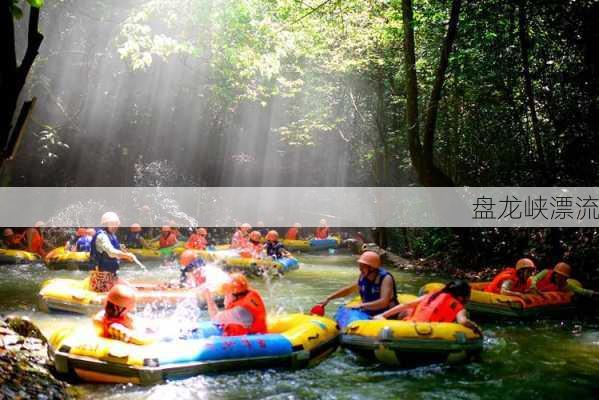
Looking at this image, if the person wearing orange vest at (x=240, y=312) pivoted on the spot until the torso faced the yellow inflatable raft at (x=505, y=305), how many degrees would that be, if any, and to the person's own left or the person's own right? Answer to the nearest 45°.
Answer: approximately 135° to the person's own right

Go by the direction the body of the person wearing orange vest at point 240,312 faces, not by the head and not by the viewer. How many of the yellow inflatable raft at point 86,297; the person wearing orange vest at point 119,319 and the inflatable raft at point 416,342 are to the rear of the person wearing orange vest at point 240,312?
1

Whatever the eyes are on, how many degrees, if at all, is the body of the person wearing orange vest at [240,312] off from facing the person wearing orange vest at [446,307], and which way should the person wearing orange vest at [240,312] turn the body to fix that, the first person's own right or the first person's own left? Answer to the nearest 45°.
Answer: approximately 180°

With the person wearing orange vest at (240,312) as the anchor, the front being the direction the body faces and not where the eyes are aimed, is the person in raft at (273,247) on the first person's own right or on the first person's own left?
on the first person's own right

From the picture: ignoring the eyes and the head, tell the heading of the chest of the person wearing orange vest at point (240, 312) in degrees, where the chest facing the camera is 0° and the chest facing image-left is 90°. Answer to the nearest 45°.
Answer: approximately 90°

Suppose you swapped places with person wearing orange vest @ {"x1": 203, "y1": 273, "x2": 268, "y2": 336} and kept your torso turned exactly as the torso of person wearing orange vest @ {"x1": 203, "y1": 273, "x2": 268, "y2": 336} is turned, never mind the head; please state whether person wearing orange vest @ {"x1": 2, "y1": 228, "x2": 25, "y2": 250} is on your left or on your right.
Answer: on your right

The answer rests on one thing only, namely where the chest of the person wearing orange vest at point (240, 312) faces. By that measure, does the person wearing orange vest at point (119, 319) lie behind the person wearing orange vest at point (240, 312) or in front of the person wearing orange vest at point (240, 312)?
in front

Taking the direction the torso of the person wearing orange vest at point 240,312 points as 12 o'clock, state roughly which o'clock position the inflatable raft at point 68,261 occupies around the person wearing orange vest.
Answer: The inflatable raft is roughly at 2 o'clock from the person wearing orange vest.
